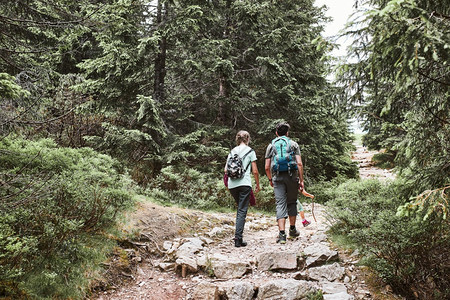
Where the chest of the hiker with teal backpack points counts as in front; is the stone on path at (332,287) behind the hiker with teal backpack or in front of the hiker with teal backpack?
behind

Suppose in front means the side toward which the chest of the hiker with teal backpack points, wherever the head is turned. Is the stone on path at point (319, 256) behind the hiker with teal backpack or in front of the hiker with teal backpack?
behind

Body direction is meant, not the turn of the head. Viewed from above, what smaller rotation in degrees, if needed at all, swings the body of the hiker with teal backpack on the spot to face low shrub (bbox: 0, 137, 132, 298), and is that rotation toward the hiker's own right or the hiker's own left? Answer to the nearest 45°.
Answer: approximately 135° to the hiker's own left

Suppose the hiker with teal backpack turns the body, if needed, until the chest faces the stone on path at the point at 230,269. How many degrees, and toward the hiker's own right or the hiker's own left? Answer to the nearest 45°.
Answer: approximately 135° to the hiker's own left

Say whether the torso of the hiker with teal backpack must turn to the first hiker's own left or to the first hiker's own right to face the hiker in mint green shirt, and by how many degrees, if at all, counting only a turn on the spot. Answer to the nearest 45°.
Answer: approximately 90° to the first hiker's own left

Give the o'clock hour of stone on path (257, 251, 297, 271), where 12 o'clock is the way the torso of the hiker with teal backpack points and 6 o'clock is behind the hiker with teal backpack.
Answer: The stone on path is roughly at 6 o'clock from the hiker with teal backpack.

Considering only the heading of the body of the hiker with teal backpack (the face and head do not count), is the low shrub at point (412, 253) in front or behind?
behind

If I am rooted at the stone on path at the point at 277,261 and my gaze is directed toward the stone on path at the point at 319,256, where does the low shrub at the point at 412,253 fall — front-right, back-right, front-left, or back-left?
front-right

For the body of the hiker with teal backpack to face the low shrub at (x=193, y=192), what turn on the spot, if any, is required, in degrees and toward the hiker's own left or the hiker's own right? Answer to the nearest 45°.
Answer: approximately 45° to the hiker's own left

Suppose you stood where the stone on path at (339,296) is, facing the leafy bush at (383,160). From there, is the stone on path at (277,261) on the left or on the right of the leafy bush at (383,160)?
left

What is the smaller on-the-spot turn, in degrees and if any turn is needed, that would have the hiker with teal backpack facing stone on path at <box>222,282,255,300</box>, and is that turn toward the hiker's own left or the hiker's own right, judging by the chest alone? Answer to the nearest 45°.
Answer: approximately 180°

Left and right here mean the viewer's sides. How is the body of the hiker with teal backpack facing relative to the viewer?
facing away from the viewer
